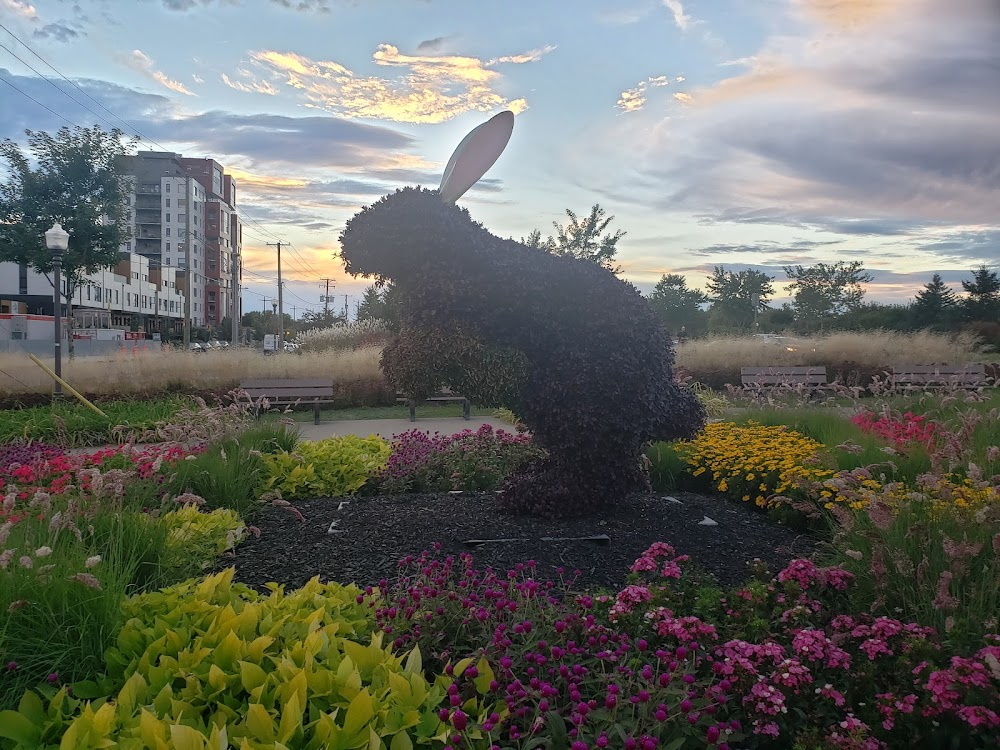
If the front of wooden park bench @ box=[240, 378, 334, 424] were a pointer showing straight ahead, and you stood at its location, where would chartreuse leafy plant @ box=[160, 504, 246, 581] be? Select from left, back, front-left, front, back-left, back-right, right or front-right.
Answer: front

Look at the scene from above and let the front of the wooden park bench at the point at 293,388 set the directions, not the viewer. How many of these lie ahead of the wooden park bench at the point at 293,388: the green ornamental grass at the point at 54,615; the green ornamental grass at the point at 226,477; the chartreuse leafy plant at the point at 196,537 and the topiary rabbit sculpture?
4

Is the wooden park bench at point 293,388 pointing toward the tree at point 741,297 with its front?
no

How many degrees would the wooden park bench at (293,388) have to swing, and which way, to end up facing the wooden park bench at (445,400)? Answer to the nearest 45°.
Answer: approximately 90° to its left

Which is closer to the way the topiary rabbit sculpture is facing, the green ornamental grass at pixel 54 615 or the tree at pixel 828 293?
the green ornamental grass

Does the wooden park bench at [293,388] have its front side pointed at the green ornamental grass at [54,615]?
yes

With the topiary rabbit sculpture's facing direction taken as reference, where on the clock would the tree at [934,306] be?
The tree is roughly at 4 o'clock from the topiary rabbit sculpture.

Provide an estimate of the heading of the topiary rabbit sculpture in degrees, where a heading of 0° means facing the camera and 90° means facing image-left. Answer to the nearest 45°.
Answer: approximately 90°

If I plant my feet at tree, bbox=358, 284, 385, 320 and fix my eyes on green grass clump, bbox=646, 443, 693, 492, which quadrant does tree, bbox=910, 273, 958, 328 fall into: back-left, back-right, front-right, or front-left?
front-left

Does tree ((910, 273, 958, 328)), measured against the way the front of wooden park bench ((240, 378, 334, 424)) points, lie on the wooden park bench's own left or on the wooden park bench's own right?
on the wooden park bench's own left

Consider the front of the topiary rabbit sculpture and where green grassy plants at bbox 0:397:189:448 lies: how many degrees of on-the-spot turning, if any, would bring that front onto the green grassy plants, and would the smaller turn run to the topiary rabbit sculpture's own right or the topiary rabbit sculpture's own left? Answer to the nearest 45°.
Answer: approximately 45° to the topiary rabbit sculpture's own right

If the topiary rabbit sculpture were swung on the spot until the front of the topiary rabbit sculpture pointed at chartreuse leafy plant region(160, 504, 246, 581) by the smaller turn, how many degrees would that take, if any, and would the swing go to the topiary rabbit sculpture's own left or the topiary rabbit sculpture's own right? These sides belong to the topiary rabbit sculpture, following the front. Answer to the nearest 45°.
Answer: approximately 45° to the topiary rabbit sculpture's own left

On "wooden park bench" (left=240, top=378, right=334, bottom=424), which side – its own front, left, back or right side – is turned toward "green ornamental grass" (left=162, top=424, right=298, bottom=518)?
front

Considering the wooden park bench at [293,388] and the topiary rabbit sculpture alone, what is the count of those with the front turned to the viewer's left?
1

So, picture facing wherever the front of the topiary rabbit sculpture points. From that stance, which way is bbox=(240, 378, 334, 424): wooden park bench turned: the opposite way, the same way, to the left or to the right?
to the left

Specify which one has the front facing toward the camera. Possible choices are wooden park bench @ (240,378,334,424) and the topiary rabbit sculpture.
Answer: the wooden park bench

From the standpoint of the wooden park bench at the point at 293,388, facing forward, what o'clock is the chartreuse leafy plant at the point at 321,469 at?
The chartreuse leafy plant is roughly at 12 o'clock from the wooden park bench.

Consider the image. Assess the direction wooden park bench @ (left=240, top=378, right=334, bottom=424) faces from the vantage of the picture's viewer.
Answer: facing the viewer

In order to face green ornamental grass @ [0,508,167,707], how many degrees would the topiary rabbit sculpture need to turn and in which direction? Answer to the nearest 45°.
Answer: approximately 45° to its left

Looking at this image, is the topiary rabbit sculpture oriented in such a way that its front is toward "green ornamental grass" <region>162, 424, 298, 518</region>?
yes
